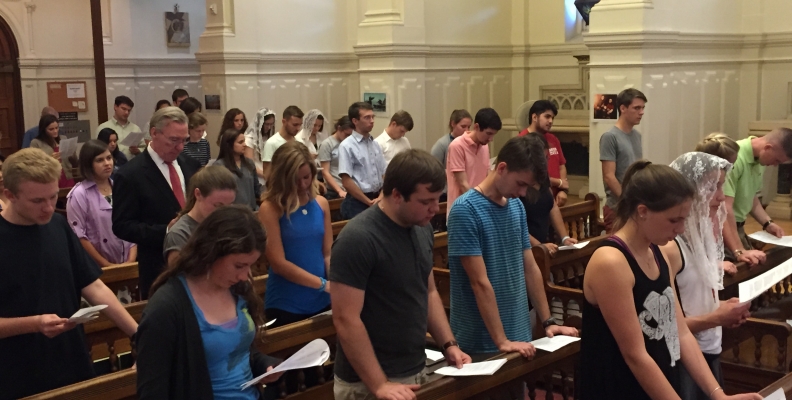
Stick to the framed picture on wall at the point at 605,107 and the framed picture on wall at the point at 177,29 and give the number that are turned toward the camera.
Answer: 2

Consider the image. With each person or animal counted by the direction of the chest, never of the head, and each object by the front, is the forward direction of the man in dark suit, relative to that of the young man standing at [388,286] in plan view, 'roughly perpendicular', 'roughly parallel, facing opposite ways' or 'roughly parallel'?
roughly parallel

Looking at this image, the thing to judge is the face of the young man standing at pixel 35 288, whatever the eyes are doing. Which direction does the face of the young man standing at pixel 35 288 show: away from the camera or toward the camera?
toward the camera

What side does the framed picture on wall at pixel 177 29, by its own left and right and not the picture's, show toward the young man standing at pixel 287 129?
front

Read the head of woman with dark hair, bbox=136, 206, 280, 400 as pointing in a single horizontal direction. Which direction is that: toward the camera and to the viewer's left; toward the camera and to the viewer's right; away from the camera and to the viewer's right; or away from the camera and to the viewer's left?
toward the camera and to the viewer's right

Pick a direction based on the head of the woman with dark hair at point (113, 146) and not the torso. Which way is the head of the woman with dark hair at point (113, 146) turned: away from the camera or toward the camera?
toward the camera

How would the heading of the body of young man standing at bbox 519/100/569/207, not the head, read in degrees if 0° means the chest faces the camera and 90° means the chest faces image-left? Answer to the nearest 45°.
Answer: approximately 315°

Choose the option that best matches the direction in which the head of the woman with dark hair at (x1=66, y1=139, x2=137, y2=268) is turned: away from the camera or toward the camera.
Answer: toward the camera

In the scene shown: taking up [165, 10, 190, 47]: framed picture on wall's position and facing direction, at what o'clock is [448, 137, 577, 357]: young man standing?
The young man standing is roughly at 12 o'clock from the framed picture on wall.

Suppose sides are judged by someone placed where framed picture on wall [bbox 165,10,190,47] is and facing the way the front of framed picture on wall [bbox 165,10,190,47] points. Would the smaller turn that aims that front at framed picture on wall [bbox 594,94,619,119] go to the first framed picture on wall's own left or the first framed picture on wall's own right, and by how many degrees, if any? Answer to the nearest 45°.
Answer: approximately 45° to the first framed picture on wall's own left

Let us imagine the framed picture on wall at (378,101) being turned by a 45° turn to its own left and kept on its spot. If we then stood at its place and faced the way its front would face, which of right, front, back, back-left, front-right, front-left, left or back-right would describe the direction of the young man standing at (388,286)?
front-right

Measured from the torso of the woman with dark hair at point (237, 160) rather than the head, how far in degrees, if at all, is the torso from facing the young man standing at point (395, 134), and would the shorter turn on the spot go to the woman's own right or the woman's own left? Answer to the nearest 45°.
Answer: approximately 90° to the woman's own left

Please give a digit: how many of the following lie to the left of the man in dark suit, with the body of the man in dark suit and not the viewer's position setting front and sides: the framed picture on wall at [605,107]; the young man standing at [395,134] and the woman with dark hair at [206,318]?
2

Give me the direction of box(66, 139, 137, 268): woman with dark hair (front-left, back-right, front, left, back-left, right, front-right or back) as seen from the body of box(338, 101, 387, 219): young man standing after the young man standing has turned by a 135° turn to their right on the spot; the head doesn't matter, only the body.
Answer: front-left

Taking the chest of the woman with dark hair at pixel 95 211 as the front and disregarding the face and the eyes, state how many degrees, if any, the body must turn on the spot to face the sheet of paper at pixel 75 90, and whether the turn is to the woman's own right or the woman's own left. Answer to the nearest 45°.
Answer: approximately 135° to the woman's own left

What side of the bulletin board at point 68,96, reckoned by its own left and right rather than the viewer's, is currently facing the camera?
front

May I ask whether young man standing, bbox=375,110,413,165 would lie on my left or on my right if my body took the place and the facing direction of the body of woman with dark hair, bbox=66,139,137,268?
on my left

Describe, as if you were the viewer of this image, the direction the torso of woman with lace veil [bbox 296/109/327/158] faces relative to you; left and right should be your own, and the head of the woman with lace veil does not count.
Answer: facing the viewer and to the right of the viewer

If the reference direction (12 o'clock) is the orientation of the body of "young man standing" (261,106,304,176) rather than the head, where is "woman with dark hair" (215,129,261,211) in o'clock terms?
The woman with dark hair is roughly at 2 o'clock from the young man standing.
